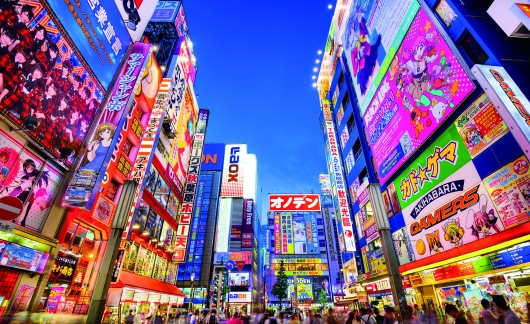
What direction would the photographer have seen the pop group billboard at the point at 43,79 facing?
facing the viewer and to the right of the viewer

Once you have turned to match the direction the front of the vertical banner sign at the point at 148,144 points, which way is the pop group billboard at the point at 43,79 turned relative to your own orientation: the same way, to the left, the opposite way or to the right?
to the left

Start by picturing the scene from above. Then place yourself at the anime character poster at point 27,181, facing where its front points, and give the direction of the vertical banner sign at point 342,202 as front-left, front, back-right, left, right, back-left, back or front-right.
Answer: front-left

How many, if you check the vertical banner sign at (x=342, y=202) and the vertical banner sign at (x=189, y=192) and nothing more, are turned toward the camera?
2

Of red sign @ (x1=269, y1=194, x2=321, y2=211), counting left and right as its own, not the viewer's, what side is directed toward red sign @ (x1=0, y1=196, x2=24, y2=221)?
front

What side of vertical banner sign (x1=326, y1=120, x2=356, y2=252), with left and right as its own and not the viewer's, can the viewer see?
front

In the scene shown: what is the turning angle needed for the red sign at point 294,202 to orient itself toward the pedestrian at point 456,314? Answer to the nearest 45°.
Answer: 0° — it already faces them

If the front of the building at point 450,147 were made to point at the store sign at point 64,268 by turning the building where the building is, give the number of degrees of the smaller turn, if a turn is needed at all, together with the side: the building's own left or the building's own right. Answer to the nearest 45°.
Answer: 0° — it already faces it

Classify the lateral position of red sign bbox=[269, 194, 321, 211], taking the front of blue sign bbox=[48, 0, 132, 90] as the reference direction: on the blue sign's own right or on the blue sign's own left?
on the blue sign's own left

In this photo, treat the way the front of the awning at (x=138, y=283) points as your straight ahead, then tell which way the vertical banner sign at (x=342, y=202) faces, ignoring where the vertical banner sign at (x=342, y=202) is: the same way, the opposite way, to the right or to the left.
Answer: to the right

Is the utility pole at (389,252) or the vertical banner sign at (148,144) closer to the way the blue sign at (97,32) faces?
the utility pole

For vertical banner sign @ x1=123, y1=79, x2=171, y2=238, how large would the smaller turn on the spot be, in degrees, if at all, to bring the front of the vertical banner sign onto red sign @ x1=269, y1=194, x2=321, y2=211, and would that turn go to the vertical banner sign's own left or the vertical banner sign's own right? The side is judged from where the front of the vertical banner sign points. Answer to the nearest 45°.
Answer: approximately 135° to the vertical banner sign's own left

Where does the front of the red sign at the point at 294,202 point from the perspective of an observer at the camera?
facing the viewer
